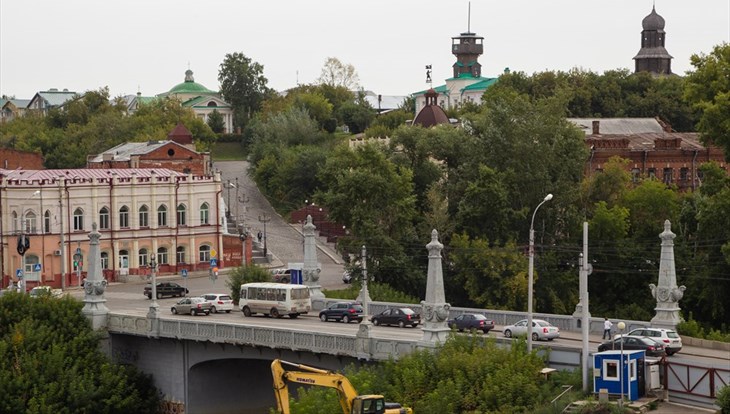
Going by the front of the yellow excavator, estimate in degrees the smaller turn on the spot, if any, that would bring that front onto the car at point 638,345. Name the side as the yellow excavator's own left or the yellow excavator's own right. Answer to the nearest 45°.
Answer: approximately 180°

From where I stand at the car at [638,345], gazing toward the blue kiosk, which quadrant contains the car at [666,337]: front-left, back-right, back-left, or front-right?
back-left

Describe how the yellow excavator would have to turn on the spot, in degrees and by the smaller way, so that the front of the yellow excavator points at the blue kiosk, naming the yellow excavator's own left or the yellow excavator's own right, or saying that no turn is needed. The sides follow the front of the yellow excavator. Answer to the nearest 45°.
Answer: approximately 180°

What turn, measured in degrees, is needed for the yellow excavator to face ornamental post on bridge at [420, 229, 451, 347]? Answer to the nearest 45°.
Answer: approximately 135° to its right

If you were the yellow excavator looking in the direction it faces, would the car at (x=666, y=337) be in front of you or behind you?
behind

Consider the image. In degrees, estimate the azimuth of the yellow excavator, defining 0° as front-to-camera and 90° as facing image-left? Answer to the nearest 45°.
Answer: approximately 90°
